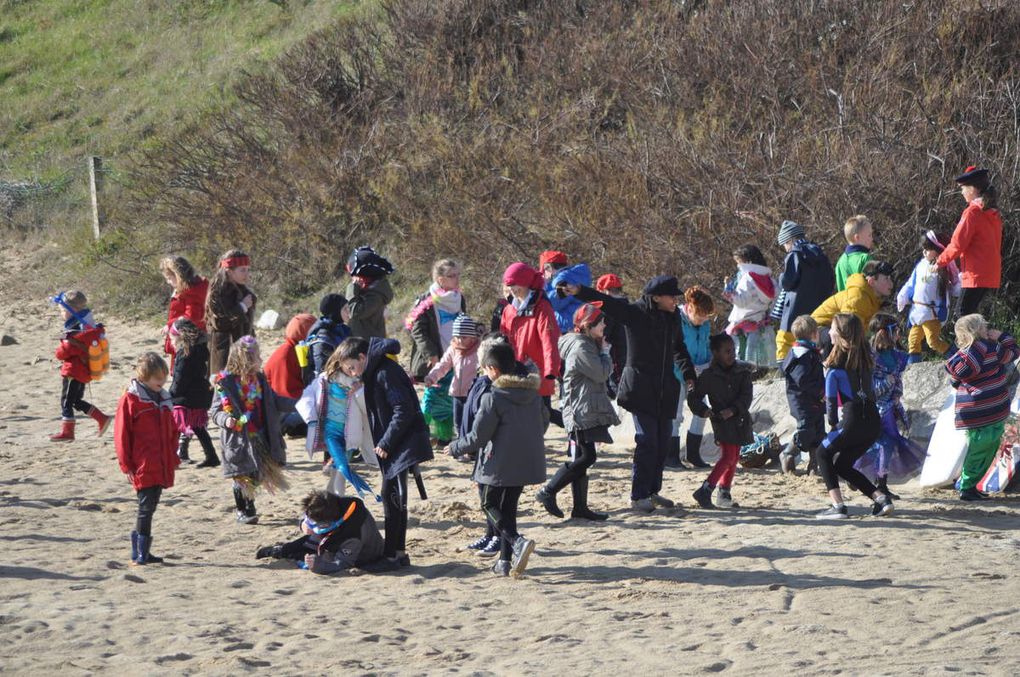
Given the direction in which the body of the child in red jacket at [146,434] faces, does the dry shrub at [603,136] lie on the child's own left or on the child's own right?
on the child's own left

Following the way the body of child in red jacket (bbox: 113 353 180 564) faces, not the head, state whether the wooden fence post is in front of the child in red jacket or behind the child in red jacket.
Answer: behind

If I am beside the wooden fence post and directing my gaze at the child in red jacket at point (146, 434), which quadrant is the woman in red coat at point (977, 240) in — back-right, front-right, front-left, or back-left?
front-left

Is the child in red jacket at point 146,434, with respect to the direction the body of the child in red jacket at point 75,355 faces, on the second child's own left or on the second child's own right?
on the second child's own left

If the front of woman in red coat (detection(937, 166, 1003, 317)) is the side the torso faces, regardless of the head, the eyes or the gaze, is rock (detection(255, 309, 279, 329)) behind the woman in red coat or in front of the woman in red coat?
in front

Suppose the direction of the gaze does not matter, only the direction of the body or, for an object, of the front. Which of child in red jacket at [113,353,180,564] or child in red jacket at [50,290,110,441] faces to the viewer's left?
child in red jacket at [50,290,110,441]

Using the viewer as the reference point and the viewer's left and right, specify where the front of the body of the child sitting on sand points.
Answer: facing to the left of the viewer

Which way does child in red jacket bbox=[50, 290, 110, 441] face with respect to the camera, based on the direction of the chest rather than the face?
to the viewer's left

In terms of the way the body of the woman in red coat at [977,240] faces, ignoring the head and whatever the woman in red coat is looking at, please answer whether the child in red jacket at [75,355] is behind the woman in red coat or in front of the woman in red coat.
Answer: in front

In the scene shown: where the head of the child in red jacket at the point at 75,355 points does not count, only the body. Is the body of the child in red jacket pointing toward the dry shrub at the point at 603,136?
no

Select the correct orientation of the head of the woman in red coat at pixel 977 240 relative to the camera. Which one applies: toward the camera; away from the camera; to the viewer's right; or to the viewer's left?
to the viewer's left

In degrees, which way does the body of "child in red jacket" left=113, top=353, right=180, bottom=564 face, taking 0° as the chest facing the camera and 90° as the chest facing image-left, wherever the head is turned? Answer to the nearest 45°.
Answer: approximately 315°
